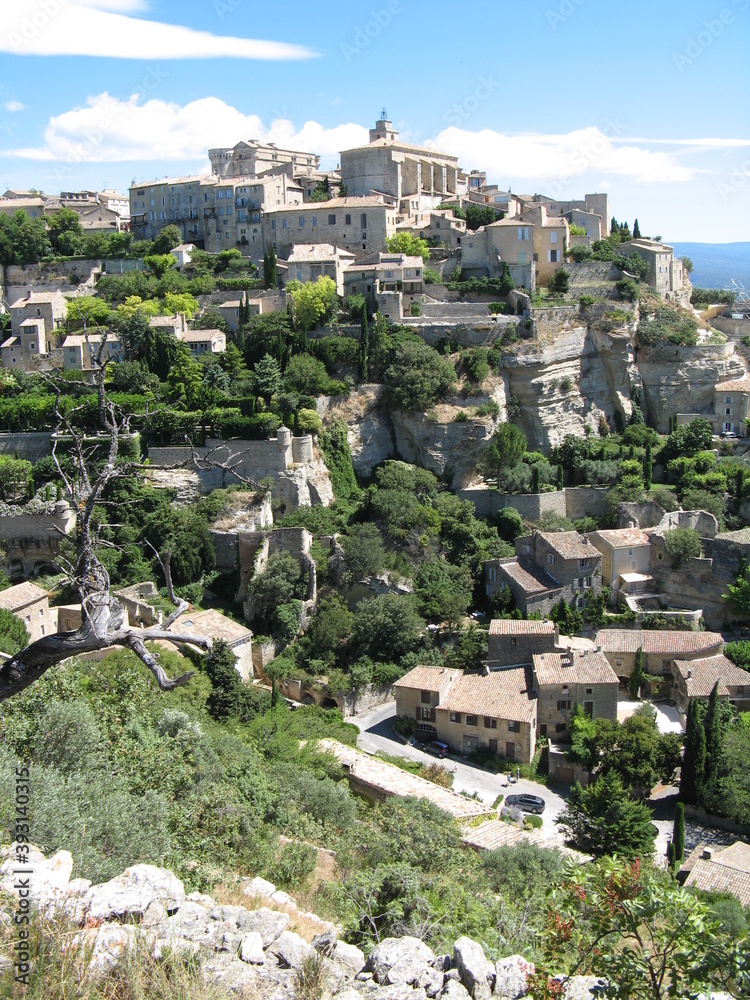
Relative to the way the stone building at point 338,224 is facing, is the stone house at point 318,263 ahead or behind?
ahead

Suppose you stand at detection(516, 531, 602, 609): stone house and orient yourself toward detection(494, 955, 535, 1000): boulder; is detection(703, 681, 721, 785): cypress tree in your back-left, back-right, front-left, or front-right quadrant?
front-left

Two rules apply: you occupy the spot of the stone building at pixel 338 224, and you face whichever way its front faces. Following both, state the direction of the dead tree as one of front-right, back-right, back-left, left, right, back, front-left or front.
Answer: front

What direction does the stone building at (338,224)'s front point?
toward the camera

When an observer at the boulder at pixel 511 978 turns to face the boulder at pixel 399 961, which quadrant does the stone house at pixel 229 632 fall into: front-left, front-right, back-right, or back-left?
front-right

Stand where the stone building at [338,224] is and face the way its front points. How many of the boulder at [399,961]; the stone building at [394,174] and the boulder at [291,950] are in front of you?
2

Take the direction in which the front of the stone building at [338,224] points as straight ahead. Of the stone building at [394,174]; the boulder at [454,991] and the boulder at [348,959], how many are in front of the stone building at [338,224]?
2

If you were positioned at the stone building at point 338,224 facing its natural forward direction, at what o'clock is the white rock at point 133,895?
The white rock is roughly at 12 o'clock from the stone building.

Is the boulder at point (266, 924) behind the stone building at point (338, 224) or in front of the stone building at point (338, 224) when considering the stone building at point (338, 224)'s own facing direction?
in front

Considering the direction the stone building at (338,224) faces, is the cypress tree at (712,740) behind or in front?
in front

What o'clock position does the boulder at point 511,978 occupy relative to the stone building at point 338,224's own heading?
The boulder is roughly at 12 o'clock from the stone building.

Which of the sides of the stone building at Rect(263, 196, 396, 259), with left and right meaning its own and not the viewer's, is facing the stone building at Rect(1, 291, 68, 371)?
right

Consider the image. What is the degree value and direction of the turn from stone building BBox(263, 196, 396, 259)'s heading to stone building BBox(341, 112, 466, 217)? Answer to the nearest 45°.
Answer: approximately 135° to its left

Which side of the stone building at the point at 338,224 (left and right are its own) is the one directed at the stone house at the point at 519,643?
front
